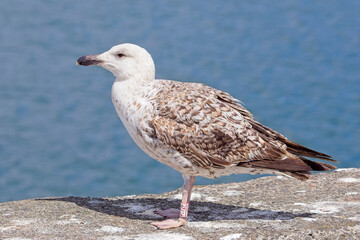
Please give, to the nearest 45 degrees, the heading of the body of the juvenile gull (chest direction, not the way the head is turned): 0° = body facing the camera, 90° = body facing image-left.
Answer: approximately 90°
